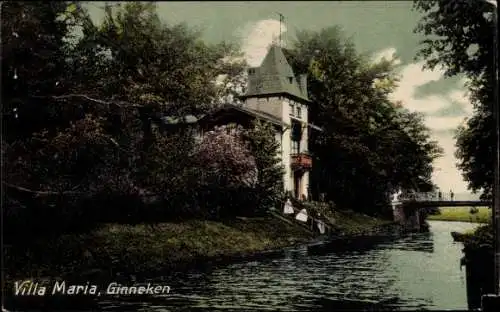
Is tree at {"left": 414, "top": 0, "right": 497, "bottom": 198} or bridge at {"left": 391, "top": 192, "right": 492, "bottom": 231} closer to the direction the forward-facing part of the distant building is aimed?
the tree

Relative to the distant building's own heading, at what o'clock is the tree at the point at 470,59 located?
The tree is roughly at 12 o'clock from the distant building.

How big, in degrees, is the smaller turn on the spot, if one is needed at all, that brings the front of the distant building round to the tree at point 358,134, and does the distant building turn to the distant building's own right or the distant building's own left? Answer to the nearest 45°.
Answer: approximately 45° to the distant building's own left

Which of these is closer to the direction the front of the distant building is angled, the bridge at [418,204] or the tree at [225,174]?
the bridge

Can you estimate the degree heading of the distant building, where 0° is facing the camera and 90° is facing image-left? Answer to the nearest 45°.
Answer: approximately 315°

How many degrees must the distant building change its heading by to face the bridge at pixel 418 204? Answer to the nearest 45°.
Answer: approximately 45° to its left
